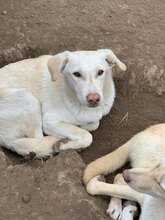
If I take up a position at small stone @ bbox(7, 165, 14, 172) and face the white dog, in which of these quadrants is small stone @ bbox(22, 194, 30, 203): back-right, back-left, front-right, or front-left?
back-right

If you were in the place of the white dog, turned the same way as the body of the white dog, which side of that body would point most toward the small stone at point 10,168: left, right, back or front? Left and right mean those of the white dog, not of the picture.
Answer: right

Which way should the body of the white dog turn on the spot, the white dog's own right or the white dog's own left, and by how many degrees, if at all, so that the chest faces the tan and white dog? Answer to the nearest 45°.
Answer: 0° — it already faces it

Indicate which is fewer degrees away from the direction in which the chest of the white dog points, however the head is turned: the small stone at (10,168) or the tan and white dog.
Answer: the tan and white dog

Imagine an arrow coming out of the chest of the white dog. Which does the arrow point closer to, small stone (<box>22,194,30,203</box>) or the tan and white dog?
the tan and white dog

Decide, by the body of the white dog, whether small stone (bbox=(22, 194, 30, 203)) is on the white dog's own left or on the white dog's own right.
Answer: on the white dog's own right

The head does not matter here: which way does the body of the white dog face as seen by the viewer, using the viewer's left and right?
facing the viewer and to the right of the viewer
